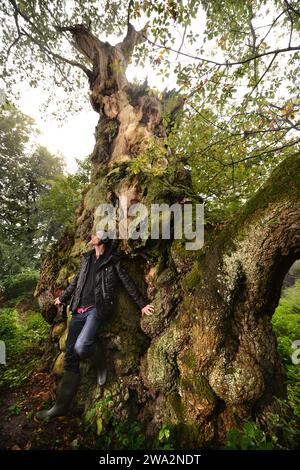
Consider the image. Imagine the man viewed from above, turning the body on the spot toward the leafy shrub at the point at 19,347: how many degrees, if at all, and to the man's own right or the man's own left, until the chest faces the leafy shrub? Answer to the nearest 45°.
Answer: approximately 90° to the man's own right

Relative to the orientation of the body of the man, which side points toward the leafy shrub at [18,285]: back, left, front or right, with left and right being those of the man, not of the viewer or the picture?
right

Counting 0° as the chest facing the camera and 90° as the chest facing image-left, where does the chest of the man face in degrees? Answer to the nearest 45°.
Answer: approximately 45°
